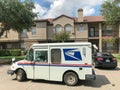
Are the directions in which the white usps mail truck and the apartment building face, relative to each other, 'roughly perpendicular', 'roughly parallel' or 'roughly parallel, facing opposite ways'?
roughly perpendicular

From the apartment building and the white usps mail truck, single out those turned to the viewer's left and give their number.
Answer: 1

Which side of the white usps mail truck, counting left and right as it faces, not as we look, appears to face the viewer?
left

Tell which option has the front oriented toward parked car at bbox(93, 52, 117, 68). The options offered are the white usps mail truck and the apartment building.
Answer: the apartment building

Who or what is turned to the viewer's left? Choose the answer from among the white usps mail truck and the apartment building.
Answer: the white usps mail truck

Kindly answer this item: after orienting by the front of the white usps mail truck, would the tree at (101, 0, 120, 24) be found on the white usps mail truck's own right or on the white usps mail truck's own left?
on the white usps mail truck's own right

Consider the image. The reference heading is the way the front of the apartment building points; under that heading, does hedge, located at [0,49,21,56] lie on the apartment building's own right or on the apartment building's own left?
on the apartment building's own right

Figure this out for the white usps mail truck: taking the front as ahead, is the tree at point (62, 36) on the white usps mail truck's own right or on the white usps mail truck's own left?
on the white usps mail truck's own right

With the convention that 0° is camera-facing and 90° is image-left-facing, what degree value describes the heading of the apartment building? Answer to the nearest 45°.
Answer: approximately 0°

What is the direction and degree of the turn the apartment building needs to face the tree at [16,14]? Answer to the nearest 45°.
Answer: approximately 45° to its right

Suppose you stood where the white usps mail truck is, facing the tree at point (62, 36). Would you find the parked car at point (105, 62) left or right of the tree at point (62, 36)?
right
